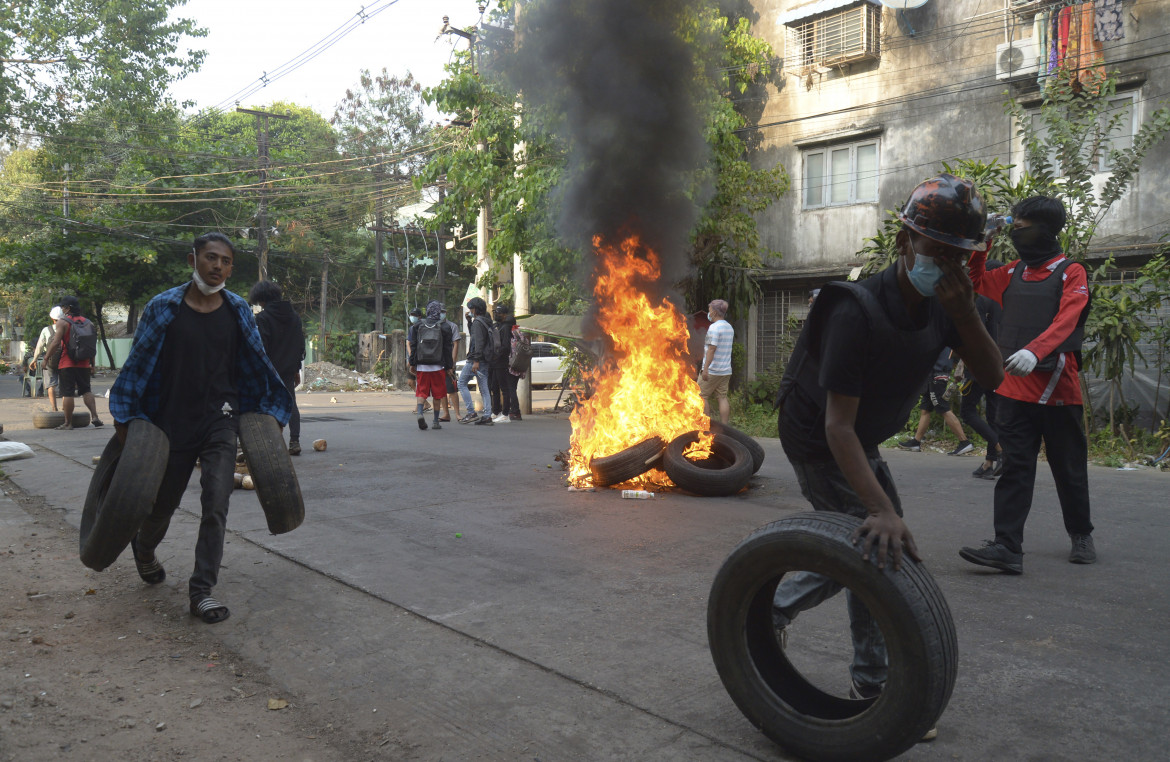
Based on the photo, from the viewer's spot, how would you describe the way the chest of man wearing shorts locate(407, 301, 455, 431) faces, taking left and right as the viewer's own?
facing away from the viewer

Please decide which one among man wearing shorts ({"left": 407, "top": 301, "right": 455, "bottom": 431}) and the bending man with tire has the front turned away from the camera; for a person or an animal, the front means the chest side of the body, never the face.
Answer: the man wearing shorts

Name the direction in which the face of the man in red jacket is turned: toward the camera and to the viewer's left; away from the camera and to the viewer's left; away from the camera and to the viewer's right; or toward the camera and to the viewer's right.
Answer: toward the camera and to the viewer's left

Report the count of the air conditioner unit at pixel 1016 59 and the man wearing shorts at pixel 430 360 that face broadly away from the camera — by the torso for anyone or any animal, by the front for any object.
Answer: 1

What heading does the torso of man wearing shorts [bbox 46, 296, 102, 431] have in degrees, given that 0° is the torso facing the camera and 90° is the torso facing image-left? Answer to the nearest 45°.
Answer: approximately 135°

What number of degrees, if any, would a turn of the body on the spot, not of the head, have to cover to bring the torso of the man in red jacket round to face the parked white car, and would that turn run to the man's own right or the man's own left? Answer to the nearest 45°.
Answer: approximately 90° to the man's own right

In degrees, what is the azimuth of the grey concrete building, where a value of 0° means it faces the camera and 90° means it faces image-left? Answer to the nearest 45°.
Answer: approximately 45°

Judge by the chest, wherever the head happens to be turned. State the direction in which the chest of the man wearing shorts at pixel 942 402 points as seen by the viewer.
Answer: to the viewer's left
